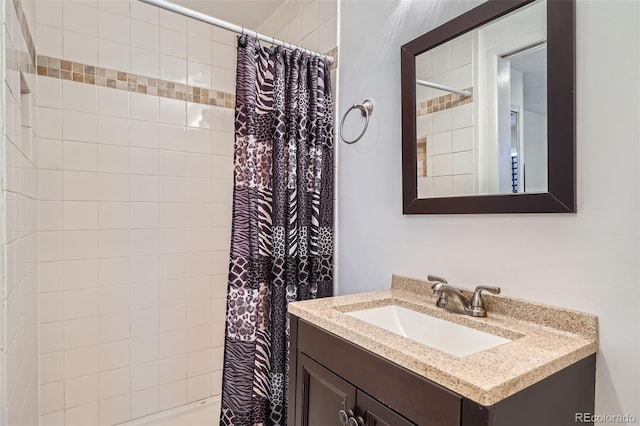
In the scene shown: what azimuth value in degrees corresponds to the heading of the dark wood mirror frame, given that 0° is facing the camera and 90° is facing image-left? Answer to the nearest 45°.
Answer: approximately 45°

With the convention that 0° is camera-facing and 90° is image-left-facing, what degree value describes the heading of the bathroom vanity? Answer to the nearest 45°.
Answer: approximately 45°

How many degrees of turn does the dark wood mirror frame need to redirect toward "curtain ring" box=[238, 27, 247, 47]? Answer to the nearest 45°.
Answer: approximately 45° to its right

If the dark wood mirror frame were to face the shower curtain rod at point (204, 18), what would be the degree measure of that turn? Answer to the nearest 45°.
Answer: approximately 45° to its right

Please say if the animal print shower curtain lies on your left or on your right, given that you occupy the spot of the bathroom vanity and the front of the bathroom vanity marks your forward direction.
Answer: on your right

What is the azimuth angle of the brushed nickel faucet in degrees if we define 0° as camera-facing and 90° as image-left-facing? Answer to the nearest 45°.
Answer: approximately 45°

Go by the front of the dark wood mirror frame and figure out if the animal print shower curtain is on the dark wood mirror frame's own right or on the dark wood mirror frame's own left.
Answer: on the dark wood mirror frame's own right
